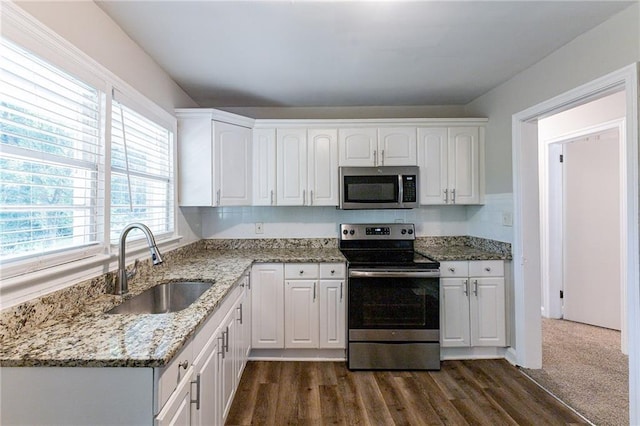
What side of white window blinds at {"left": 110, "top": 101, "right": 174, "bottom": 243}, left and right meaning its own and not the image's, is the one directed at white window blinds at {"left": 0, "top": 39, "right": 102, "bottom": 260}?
right

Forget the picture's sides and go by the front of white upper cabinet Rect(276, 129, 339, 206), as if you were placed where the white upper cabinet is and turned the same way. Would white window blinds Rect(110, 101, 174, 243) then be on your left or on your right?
on your right

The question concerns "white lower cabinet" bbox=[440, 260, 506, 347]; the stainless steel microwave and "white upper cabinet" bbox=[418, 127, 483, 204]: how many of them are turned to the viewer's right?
0

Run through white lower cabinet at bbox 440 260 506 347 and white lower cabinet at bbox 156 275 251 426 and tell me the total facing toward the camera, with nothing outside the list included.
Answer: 1

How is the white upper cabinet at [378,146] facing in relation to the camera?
toward the camera

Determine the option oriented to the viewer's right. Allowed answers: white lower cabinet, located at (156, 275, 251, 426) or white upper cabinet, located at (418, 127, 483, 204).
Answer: the white lower cabinet

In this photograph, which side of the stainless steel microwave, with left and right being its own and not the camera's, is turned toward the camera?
front

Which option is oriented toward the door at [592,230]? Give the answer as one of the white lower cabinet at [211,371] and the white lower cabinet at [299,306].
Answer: the white lower cabinet at [211,371]

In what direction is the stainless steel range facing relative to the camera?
toward the camera

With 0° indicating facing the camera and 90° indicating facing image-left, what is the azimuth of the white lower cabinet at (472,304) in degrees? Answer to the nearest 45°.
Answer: approximately 0°

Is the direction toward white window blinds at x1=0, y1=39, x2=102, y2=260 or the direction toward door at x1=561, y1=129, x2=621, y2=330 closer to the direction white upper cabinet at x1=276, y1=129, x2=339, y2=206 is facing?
the white window blinds

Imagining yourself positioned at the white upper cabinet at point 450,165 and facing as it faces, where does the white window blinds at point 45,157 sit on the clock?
The white window blinds is roughly at 1 o'clock from the white upper cabinet.

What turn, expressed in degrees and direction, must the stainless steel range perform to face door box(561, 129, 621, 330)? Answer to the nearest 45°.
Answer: approximately 135° to its left
